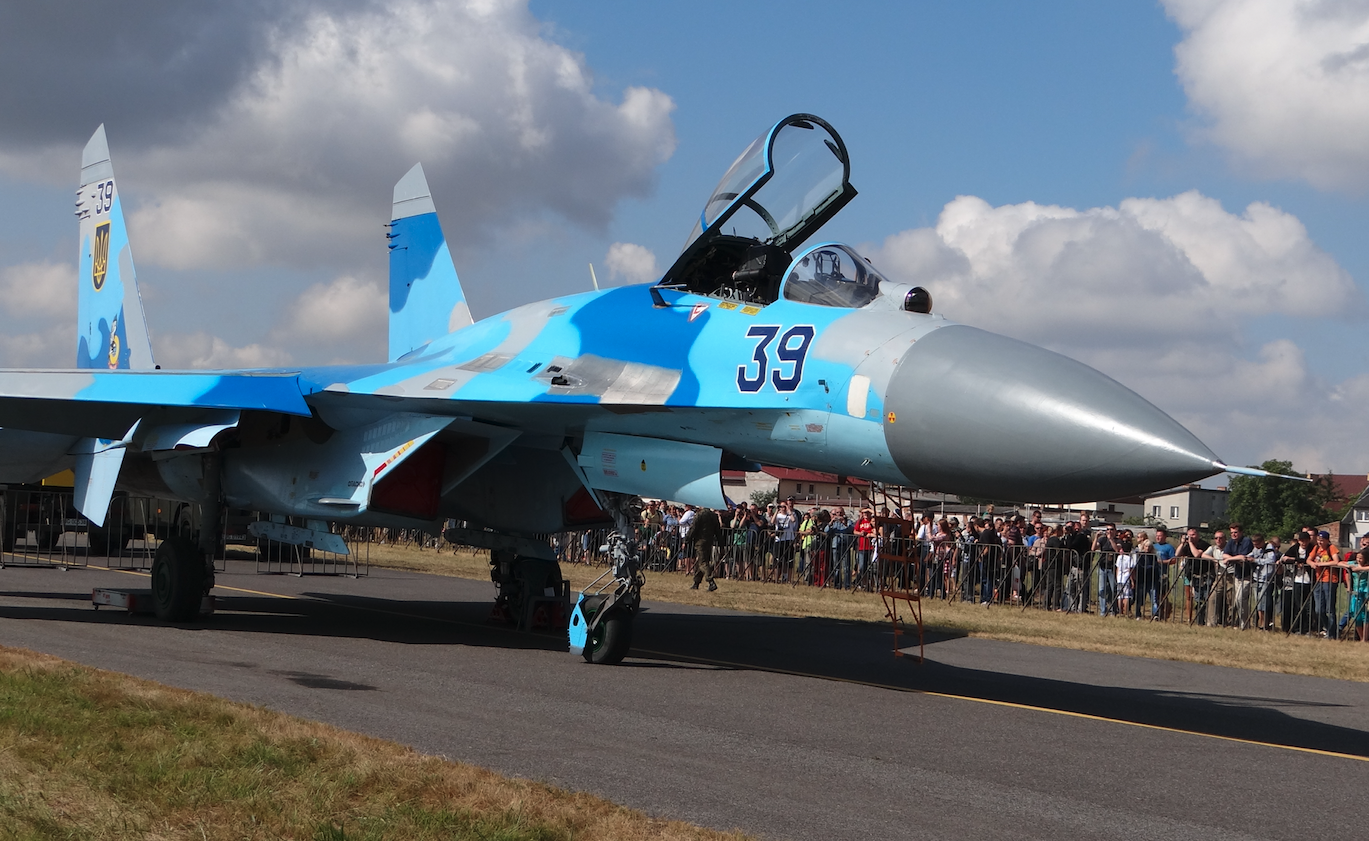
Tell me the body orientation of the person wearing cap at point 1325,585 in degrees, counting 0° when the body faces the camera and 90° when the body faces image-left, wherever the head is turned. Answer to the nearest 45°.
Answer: approximately 45°

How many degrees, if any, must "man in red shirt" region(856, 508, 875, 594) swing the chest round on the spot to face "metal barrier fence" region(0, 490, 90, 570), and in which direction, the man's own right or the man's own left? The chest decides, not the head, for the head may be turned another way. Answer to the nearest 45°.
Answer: approximately 90° to the man's own right

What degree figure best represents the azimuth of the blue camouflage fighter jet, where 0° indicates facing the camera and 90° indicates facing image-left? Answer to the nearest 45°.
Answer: approximately 315°

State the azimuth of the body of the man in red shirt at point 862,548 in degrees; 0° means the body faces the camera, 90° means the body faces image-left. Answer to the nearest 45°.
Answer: approximately 0°

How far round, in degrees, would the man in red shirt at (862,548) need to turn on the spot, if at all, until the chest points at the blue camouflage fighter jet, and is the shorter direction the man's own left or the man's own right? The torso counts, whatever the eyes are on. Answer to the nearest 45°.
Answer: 0° — they already face it

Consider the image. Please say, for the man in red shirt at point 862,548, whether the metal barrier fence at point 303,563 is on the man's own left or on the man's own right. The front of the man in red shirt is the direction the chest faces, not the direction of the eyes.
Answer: on the man's own right
